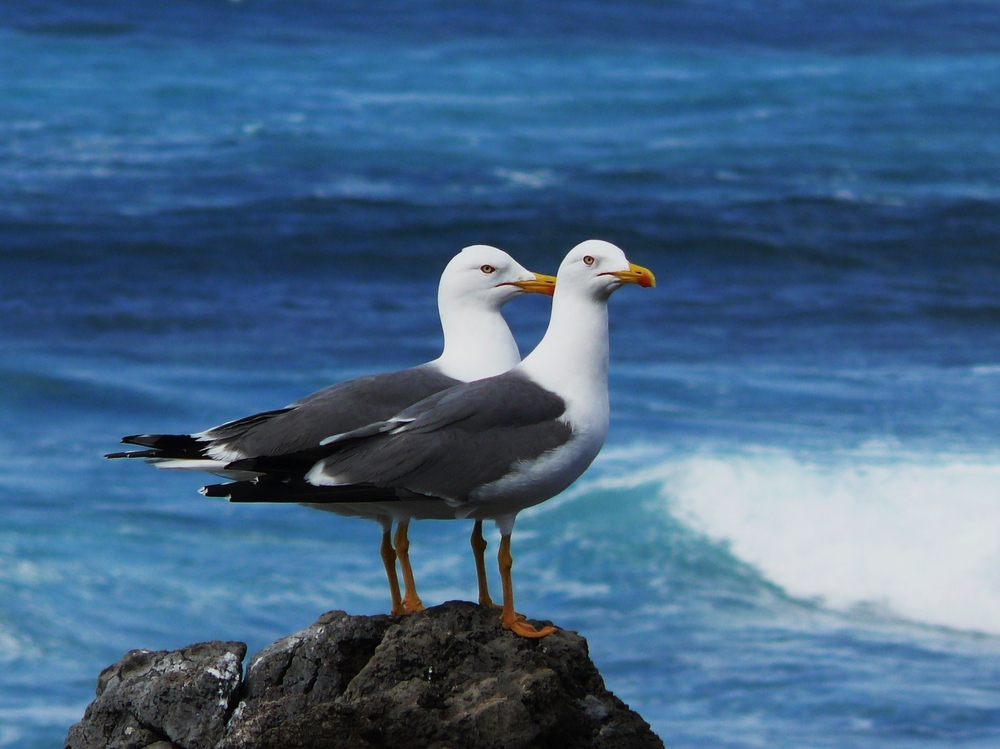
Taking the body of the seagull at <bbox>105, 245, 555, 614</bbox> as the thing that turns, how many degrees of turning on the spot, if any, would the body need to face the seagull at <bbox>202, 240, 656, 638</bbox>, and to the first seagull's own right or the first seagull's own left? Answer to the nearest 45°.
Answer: approximately 45° to the first seagull's own right

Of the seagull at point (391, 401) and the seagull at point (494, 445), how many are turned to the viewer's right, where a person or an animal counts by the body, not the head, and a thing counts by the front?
2

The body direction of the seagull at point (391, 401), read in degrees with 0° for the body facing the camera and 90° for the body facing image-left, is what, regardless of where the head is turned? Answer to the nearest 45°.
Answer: approximately 270°

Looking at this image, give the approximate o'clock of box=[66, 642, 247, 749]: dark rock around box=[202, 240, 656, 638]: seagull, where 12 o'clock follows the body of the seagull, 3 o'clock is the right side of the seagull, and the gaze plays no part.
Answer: The dark rock is roughly at 6 o'clock from the seagull.

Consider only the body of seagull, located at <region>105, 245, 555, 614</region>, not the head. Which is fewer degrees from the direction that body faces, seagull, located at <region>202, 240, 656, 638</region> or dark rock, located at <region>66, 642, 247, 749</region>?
the seagull

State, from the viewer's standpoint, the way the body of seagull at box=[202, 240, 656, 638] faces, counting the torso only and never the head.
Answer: to the viewer's right

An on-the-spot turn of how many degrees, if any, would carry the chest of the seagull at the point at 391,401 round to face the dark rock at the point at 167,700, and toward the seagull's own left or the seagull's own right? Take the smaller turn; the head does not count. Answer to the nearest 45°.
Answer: approximately 135° to the seagull's own right
